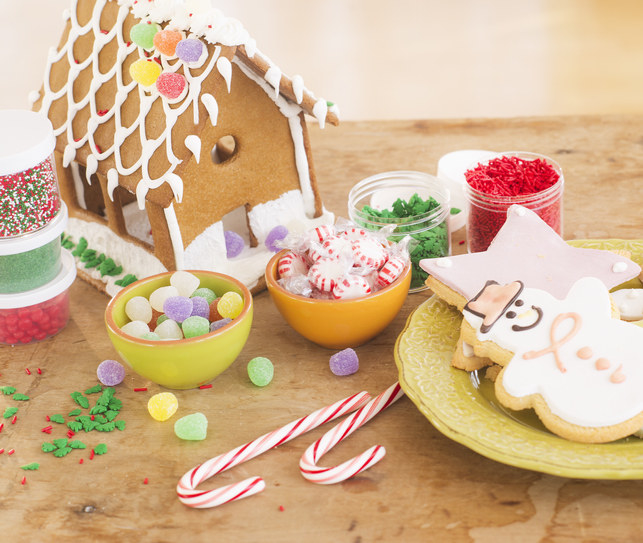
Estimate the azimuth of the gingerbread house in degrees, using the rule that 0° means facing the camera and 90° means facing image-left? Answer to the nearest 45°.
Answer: approximately 315°

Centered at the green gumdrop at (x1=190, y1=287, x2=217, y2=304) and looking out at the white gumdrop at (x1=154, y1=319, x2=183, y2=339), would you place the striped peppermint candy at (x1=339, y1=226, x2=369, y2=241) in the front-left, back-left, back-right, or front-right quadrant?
back-left

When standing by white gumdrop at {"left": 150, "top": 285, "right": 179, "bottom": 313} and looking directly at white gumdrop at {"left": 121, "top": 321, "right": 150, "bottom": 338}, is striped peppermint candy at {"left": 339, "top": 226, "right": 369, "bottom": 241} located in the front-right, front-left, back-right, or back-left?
back-left
